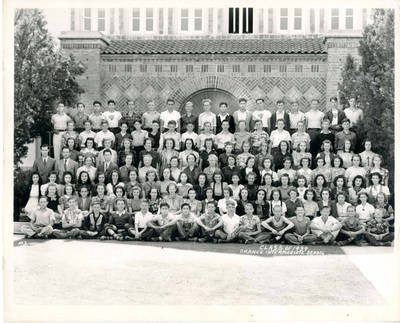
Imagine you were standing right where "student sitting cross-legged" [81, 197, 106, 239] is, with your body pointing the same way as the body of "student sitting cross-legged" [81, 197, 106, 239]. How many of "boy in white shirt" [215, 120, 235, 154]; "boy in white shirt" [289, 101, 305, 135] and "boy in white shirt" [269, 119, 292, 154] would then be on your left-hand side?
3

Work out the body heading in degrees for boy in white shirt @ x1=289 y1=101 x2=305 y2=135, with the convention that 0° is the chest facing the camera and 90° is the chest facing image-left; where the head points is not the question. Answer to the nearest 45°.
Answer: approximately 0°

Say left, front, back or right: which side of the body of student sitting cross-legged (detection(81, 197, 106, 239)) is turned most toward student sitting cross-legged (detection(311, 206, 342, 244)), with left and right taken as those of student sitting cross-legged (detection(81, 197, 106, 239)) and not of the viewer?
left

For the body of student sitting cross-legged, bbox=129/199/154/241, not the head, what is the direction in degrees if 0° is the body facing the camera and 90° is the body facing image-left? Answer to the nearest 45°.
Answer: approximately 0°

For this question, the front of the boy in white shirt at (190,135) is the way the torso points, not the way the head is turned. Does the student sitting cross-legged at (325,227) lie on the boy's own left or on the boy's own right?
on the boy's own left

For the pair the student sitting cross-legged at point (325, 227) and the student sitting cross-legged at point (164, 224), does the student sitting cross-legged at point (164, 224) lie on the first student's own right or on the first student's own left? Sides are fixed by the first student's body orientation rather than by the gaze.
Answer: on the first student's own right

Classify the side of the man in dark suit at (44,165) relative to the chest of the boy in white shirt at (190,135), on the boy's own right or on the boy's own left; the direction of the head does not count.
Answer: on the boy's own right
